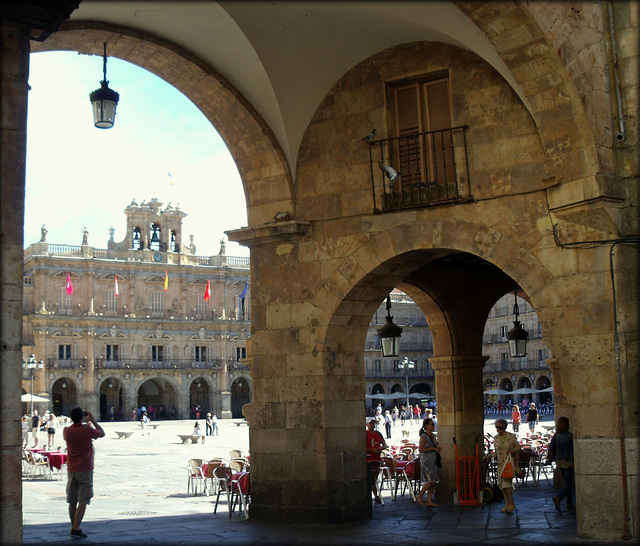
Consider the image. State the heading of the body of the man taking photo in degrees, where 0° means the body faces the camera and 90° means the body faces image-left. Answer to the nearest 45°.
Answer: approximately 225°

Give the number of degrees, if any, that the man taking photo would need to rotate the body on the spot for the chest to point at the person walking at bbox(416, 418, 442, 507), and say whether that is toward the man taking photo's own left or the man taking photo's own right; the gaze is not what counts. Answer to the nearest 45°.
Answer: approximately 45° to the man taking photo's own right

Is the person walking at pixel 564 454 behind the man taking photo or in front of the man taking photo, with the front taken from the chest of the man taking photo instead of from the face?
in front

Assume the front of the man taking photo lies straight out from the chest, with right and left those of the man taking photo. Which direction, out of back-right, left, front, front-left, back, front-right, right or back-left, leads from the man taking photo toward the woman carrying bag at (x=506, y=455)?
front-right

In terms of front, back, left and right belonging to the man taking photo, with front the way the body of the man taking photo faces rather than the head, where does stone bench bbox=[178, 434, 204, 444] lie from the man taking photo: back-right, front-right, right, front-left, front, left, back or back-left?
front-left
